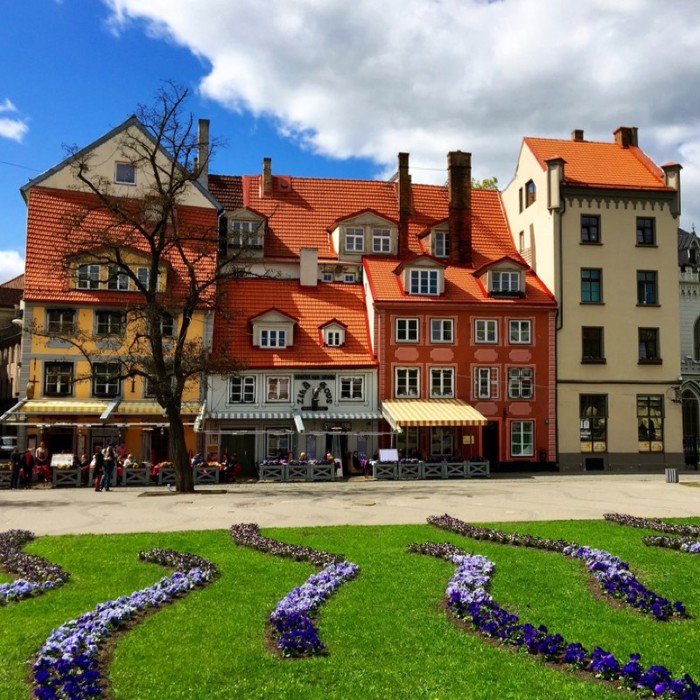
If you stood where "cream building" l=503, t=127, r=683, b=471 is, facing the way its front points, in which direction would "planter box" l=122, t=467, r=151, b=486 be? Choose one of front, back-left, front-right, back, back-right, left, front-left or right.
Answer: front-right

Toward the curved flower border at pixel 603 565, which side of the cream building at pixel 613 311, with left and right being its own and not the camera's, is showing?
front

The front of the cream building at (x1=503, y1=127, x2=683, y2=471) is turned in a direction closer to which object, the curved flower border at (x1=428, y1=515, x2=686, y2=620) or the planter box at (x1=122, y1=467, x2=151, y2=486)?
the curved flower border

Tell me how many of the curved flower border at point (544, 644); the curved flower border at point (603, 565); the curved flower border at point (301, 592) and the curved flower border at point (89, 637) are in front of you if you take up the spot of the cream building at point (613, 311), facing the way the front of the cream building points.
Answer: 4

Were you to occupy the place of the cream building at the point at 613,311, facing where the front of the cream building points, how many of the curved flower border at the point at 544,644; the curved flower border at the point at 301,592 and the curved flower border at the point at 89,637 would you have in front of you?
3

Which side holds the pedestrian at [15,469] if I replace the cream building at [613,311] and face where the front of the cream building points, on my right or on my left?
on my right

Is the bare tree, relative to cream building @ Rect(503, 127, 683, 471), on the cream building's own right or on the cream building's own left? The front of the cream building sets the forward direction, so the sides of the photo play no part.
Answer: on the cream building's own right

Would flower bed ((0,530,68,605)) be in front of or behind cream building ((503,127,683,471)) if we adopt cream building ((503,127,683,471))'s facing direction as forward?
in front

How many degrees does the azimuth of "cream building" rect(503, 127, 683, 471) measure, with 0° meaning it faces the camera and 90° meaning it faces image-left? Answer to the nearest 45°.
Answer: approximately 0°

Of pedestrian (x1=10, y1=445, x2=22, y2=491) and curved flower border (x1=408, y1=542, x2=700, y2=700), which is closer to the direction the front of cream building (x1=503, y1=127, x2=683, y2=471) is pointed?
the curved flower border

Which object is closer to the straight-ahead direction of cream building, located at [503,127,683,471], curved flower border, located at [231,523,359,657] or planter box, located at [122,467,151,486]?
the curved flower border

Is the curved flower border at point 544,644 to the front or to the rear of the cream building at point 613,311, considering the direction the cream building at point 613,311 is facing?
to the front

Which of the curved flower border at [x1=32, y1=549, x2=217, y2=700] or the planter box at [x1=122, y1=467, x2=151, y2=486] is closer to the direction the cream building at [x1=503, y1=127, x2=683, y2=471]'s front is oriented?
the curved flower border

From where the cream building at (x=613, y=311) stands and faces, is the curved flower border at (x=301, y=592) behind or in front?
in front
